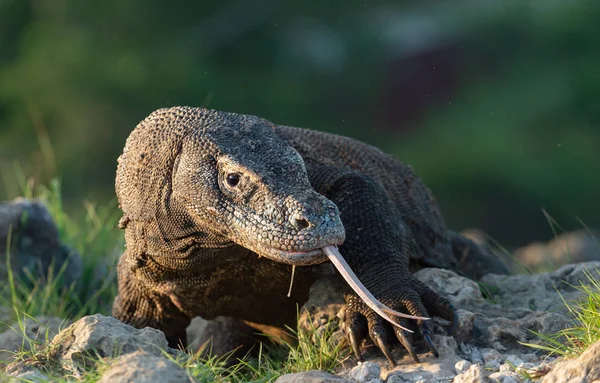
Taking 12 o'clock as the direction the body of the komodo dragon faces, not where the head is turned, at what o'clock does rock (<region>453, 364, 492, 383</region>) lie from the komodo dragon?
The rock is roughly at 9 o'clock from the komodo dragon.

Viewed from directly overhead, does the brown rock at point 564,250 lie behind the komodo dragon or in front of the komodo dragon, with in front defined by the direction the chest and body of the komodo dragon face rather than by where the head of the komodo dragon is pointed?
behind

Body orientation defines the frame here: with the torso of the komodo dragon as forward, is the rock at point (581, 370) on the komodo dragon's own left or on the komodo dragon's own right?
on the komodo dragon's own left

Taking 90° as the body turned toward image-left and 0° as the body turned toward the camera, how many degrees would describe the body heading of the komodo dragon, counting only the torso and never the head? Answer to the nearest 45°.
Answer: approximately 45°

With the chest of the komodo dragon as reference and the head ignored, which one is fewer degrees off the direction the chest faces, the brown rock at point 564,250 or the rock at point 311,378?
the rock

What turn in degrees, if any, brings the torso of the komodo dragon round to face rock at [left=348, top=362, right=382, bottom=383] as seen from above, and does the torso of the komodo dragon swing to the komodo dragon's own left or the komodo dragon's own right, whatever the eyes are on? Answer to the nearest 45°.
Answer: approximately 90° to the komodo dragon's own left

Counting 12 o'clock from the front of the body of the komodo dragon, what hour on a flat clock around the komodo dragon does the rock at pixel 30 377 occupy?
The rock is roughly at 12 o'clock from the komodo dragon.

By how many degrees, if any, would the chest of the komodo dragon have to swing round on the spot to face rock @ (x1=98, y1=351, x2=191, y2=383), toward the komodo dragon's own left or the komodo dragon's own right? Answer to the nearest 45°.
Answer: approximately 45° to the komodo dragon's own left
